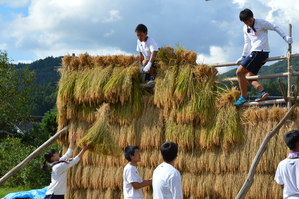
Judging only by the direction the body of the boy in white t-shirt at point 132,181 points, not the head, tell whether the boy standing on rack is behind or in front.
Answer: in front

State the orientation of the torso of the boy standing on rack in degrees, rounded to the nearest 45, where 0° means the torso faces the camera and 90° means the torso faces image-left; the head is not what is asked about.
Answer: approximately 45°

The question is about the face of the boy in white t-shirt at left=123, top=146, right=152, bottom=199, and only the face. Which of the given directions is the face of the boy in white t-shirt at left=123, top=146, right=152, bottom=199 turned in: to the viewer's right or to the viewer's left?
to the viewer's right

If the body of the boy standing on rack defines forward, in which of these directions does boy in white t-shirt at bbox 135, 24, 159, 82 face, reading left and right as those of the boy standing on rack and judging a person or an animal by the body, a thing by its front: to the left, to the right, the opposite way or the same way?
the same way

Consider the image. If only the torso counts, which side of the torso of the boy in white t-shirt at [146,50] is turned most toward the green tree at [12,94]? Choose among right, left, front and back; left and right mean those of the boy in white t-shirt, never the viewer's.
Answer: right

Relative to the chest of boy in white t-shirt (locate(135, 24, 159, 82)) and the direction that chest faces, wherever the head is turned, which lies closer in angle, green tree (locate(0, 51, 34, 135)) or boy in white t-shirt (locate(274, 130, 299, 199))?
the boy in white t-shirt

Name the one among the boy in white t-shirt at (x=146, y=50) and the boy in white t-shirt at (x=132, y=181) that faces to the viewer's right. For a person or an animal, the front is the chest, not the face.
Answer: the boy in white t-shirt at (x=132, y=181)

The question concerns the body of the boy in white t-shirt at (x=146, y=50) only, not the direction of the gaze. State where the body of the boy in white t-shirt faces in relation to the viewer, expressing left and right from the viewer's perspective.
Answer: facing the viewer and to the left of the viewer

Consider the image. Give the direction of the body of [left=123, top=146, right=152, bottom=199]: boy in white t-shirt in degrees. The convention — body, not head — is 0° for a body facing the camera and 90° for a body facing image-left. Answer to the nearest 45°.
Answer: approximately 270°

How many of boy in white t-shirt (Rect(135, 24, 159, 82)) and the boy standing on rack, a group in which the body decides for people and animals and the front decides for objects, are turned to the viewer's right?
0
